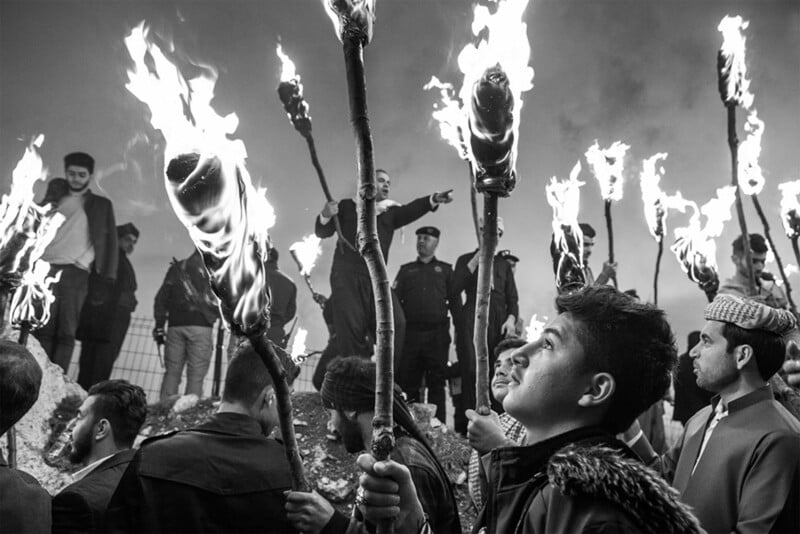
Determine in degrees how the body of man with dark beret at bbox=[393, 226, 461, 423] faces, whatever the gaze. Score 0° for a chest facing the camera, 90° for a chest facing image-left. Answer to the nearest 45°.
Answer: approximately 0°

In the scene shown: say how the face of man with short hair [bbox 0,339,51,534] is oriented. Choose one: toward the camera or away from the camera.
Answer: away from the camera

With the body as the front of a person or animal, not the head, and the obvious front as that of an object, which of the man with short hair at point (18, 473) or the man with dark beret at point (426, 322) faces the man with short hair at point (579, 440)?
the man with dark beret at point (426, 322)

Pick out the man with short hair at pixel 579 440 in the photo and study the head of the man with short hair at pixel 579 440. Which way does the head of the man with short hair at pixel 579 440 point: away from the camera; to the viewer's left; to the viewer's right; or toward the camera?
to the viewer's left

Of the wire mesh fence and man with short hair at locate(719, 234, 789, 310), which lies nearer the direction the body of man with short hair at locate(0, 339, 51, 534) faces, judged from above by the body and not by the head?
the wire mesh fence

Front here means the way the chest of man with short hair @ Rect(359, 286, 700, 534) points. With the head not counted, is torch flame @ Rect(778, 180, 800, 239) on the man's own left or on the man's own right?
on the man's own right

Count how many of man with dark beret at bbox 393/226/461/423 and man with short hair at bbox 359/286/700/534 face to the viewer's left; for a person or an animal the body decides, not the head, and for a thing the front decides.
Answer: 1

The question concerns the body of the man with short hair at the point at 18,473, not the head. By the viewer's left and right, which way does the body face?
facing away from the viewer and to the left of the viewer

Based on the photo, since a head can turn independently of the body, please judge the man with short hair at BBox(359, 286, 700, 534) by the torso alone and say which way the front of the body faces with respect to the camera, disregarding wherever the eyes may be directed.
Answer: to the viewer's left

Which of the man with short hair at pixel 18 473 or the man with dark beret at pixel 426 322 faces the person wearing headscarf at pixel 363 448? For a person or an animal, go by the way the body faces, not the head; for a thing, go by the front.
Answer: the man with dark beret at pixel 426 322
